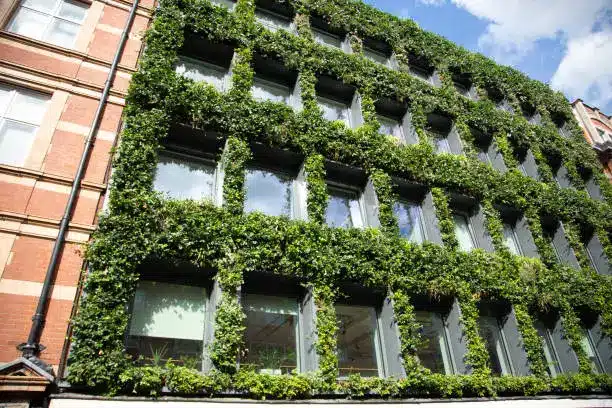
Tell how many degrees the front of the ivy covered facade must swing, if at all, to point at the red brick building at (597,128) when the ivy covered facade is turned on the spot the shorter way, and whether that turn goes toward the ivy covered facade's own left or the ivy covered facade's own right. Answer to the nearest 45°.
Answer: approximately 90° to the ivy covered facade's own left

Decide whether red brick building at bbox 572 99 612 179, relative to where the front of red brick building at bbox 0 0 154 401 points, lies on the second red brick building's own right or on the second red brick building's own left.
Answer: on the second red brick building's own left

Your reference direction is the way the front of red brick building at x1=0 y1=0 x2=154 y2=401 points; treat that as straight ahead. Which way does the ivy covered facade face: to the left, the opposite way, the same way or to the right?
the same way

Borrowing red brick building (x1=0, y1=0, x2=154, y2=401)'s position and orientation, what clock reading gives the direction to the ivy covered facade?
The ivy covered facade is roughly at 9 o'clock from the red brick building.

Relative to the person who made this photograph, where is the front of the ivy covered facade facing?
facing the viewer and to the right of the viewer

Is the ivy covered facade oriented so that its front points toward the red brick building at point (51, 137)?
no

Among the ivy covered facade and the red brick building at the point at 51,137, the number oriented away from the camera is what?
0

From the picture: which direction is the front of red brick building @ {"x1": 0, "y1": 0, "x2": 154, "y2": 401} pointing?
toward the camera
